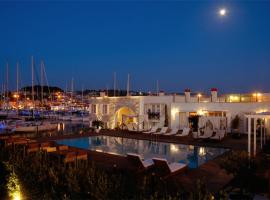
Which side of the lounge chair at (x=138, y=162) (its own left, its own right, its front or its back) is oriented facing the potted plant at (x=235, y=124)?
front

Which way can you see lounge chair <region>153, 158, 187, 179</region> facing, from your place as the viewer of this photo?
facing away from the viewer and to the right of the viewer

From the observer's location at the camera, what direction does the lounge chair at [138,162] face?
facing away from the viewer and to the right of the viewer

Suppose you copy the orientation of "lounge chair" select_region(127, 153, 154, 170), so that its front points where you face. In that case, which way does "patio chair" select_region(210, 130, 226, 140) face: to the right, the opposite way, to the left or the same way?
the opposite way

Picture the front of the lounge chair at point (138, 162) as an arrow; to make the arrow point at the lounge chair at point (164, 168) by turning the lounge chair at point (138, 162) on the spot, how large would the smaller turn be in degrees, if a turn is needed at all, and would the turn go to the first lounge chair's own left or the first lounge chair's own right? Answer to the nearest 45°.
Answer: approximately 90° to the first lounge chair's own right

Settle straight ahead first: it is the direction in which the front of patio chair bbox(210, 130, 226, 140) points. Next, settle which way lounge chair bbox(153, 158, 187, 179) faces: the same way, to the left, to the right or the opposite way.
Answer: the opposite way

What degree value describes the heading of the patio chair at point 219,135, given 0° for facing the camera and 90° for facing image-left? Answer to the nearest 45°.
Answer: approximately 45°

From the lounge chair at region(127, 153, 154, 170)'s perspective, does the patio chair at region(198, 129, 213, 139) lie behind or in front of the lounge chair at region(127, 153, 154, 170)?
in front

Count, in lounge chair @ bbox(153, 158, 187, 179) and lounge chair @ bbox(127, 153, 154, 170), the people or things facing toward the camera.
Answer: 0
